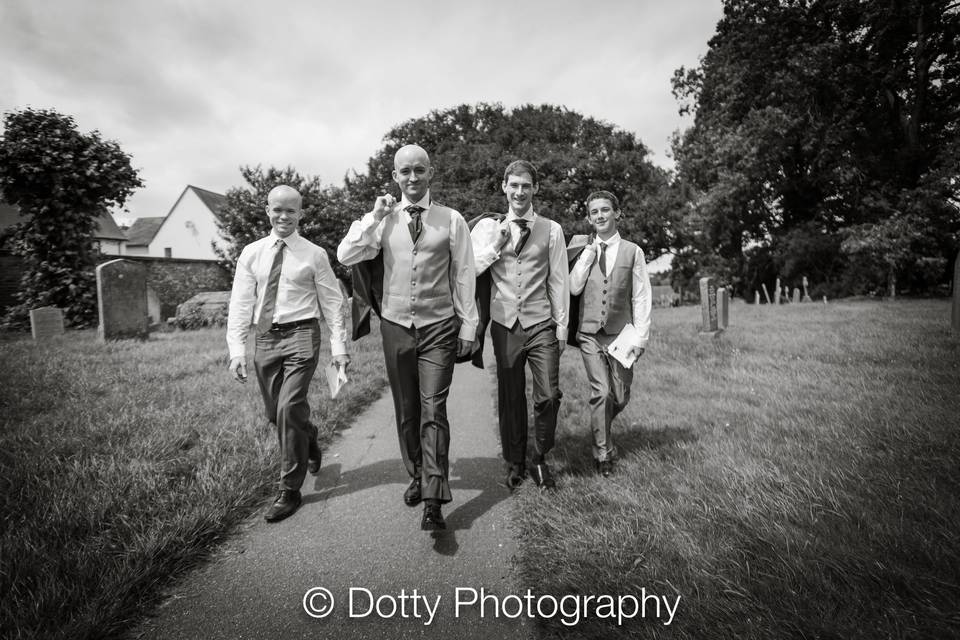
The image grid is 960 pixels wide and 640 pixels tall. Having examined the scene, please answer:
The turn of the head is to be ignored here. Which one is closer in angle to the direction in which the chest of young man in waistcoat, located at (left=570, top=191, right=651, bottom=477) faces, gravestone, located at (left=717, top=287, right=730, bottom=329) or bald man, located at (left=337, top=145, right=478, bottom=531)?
the bald man

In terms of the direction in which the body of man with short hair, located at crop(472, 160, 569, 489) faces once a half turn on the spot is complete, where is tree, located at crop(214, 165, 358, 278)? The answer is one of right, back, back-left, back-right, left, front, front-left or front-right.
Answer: front-left

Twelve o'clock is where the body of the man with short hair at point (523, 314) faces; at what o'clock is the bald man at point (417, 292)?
The bald man is roughly at 2 o'clock from the man with short hair.

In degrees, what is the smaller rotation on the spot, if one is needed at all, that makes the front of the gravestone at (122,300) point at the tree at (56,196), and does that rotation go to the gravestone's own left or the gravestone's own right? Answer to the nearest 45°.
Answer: approximately 180°

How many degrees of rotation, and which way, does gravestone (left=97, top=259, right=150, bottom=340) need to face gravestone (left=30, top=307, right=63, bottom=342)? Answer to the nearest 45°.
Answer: approximately 135° to its right

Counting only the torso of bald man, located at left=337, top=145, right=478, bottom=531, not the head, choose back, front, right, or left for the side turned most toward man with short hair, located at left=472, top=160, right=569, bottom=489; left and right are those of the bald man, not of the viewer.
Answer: left

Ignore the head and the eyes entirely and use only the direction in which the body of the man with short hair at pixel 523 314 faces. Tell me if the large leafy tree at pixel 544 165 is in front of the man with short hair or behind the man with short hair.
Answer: behind

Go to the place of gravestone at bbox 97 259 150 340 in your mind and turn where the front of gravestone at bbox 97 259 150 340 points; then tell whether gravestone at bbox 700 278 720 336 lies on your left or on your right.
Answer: on your left

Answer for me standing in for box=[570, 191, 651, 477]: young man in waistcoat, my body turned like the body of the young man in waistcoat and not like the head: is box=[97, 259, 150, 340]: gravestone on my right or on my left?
on my right

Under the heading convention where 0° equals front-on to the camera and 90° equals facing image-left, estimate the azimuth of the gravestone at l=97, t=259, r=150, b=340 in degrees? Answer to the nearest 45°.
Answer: approximately 0°

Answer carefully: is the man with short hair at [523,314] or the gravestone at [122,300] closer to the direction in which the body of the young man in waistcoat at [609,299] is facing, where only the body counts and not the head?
the man with short hair

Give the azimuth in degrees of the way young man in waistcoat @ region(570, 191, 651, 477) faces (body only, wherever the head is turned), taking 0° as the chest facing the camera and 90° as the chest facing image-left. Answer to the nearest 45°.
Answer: approximately 0°
